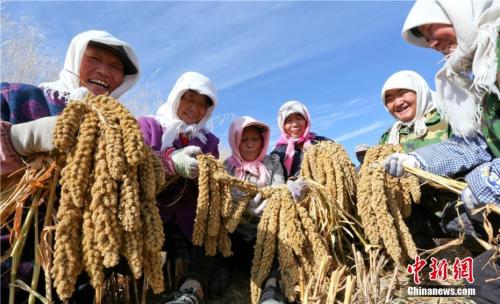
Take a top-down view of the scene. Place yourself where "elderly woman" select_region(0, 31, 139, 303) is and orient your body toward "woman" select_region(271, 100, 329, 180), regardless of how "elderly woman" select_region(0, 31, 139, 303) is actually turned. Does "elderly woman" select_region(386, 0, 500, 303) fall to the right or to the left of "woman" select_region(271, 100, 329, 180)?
right

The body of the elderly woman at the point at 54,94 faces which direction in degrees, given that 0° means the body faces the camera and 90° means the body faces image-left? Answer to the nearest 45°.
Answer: approximately 315°

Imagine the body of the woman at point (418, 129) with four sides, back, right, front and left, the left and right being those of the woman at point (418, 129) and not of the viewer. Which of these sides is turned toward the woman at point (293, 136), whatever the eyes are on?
right

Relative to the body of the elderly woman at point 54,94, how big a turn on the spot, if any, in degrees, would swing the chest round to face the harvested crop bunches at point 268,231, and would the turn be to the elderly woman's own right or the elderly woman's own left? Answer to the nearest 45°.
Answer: approximately 45° to the elderly woman's own left

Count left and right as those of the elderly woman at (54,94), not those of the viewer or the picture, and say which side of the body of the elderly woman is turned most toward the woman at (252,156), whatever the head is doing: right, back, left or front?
left

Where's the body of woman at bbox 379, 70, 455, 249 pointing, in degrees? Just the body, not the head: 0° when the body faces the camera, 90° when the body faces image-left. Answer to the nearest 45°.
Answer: approximately 45°

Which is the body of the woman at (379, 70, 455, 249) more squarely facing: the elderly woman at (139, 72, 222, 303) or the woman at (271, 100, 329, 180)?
the elderly woman
